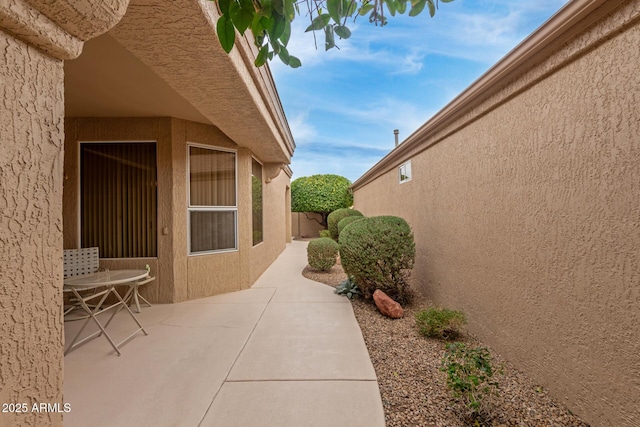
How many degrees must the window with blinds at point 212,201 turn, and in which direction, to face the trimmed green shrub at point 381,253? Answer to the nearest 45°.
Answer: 0° — it already faces it

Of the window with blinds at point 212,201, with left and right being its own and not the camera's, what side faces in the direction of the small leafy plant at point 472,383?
front

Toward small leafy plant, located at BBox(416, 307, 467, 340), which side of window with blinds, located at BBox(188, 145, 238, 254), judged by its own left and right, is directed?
front

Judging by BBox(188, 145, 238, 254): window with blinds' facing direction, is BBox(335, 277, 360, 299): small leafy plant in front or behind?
in front

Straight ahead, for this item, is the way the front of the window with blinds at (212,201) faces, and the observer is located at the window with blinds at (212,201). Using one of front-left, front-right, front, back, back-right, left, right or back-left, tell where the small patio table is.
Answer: right

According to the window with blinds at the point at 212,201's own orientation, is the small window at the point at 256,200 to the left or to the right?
on its left

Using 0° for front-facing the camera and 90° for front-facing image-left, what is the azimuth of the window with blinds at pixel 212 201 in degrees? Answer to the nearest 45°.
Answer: approximately 315°

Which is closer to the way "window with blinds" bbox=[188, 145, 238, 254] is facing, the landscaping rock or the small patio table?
the landscaping rock

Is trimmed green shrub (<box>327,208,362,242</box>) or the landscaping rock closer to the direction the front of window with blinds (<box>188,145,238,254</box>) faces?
the landscaping rock

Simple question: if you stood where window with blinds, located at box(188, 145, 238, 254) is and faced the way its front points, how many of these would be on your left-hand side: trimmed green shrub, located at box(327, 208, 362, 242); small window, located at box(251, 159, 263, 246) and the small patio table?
2

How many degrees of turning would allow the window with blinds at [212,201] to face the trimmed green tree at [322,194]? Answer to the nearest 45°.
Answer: approximately 90° to its left

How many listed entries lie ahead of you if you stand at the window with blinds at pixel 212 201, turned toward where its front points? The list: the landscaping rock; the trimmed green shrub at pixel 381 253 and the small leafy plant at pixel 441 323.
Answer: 3

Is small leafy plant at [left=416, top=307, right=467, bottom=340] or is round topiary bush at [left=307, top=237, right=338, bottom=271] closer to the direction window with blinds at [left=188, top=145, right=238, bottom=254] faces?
the small leafy plant

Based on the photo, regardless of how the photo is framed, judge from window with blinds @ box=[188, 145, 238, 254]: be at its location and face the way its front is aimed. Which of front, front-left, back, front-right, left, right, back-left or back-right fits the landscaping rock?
front

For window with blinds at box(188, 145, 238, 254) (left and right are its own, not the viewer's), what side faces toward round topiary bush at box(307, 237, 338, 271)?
left

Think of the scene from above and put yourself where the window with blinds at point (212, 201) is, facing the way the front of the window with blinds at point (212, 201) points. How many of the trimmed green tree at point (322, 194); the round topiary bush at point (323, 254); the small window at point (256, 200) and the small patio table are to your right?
1

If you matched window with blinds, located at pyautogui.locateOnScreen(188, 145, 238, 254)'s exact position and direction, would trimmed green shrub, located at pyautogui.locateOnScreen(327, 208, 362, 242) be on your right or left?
on your left
